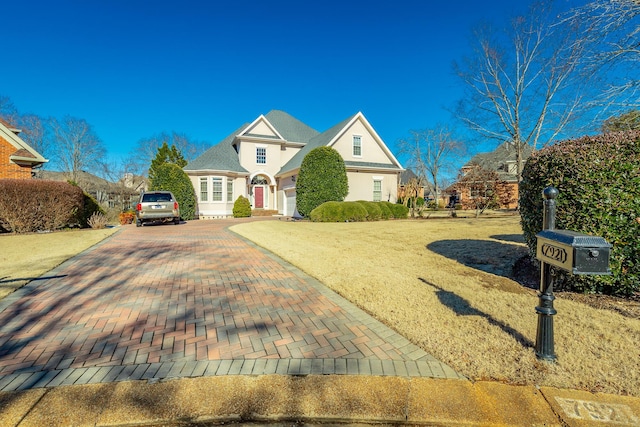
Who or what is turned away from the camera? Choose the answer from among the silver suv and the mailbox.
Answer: the silver suv

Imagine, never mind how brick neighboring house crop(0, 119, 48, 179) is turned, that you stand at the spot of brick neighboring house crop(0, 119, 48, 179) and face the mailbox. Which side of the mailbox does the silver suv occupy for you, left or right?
left

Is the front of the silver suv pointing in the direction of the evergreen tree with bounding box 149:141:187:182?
yes

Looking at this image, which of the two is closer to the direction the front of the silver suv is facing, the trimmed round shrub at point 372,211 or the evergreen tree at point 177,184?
the evergreen tree

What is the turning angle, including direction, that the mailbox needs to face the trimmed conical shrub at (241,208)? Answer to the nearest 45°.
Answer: approximately 180°

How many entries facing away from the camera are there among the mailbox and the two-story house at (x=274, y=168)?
0

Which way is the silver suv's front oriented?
away from the camera

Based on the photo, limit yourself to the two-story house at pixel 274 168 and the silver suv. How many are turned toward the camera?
1

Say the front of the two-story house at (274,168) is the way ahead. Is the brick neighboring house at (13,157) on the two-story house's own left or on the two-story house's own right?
on the two-story house's own right

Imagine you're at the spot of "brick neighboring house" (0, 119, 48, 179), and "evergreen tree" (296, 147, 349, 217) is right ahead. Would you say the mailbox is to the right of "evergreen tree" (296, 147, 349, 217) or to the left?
right

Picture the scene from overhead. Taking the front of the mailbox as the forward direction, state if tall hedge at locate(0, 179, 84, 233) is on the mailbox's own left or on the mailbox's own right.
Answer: on the mailbox's own right

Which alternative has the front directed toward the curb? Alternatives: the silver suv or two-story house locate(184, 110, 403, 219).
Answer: the two-story house
